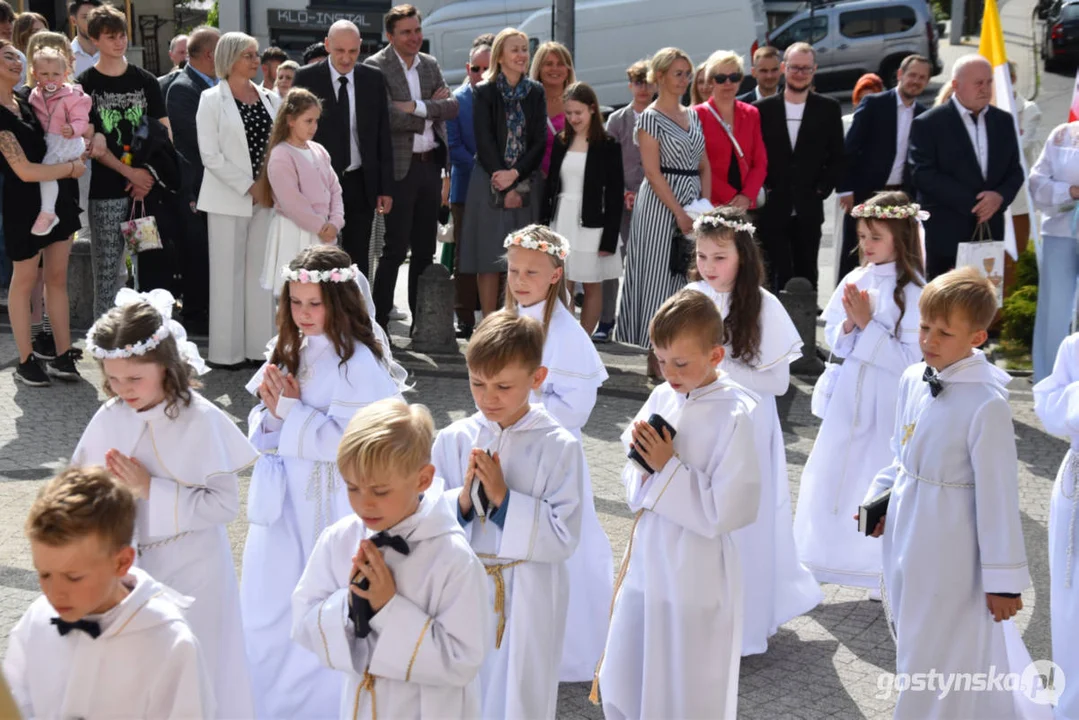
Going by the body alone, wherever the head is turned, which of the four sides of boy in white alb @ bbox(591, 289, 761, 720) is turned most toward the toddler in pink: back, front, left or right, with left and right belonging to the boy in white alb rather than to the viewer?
right

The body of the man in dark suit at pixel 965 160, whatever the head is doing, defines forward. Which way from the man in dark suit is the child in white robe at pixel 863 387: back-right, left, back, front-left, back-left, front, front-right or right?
front-right

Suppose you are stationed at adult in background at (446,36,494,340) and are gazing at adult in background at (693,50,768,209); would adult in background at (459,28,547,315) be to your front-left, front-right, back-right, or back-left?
front-right

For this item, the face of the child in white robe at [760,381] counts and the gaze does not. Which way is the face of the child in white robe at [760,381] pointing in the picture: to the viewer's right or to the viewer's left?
to the viewer's left

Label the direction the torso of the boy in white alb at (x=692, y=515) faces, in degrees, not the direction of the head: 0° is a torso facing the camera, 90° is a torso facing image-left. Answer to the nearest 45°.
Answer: approximately 45°

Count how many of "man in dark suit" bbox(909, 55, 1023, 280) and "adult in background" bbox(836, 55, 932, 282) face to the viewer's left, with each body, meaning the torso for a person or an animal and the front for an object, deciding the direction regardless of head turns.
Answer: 0

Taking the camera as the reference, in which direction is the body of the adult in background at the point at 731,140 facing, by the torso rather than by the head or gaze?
toward the camera

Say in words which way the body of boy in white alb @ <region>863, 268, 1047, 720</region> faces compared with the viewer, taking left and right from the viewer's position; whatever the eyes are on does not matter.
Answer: facing the viewer and to the left of the viewer

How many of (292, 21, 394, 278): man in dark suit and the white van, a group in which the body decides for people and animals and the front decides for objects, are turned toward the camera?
1

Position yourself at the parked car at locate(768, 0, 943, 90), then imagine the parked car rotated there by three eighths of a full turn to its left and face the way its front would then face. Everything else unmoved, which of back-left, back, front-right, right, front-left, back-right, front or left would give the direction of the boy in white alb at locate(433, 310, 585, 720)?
front-right

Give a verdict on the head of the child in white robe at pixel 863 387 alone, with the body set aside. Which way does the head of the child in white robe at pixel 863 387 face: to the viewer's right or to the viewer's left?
to the viewer's left

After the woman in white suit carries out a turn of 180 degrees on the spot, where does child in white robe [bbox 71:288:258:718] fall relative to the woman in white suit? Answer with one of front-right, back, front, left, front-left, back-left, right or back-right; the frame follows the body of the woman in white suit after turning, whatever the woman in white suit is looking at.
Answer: back-left

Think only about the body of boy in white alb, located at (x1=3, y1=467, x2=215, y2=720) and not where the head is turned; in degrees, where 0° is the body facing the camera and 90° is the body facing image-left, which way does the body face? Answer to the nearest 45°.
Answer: approximately 45°

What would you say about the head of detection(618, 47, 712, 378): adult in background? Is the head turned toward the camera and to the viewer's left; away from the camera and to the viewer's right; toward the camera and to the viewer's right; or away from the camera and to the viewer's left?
toward the camera and to the viewer's right

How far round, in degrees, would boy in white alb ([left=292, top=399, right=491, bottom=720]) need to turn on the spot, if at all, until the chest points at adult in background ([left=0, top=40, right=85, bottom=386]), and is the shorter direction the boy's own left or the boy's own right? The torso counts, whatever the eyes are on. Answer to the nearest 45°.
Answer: approximately 135° to the boy's own right

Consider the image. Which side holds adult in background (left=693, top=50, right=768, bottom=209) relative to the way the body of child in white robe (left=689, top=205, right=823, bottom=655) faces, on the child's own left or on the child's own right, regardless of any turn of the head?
on the child's own right

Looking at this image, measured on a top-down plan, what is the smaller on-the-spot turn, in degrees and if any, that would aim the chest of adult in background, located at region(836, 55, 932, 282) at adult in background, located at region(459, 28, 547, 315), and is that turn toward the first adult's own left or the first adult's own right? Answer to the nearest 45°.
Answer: approximately 135° to the first adult's own right

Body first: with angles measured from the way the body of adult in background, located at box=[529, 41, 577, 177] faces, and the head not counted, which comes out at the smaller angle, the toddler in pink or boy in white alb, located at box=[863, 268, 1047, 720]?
the boy in white alb

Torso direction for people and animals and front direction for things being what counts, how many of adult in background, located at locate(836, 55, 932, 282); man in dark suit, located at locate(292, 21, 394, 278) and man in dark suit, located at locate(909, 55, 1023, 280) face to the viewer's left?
0
